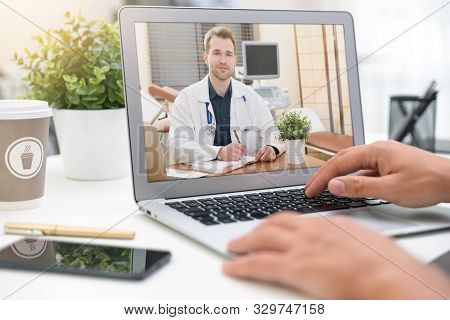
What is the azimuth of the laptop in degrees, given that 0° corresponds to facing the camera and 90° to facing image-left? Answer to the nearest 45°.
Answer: approximately 315°
